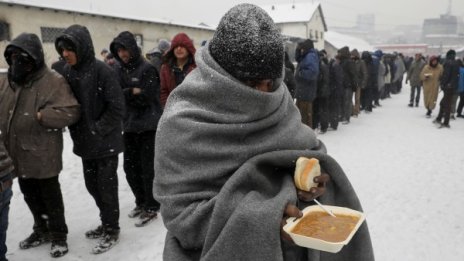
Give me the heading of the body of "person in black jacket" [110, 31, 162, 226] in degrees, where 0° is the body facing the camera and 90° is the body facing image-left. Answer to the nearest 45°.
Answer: approximately 45°

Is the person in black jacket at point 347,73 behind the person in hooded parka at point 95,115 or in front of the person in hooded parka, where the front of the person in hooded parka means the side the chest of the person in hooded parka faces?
behind

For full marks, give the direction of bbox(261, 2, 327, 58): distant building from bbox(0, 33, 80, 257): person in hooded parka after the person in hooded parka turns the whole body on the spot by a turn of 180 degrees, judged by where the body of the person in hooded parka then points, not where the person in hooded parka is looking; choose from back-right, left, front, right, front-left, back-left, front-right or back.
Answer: front

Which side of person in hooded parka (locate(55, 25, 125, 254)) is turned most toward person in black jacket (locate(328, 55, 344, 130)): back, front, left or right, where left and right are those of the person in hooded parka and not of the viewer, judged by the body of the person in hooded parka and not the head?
back

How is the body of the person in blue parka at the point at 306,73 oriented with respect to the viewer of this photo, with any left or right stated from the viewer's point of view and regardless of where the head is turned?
facing to the left of the viewer

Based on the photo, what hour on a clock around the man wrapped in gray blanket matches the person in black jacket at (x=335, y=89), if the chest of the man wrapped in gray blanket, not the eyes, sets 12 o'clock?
The person in black jacket is roughly at 8 o'clock from the man wrapped in gray blanket.

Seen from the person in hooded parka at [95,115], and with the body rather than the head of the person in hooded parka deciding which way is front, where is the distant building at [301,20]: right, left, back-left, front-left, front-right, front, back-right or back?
back

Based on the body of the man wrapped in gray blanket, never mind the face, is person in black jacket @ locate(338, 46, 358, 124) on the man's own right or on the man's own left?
on the man's own left

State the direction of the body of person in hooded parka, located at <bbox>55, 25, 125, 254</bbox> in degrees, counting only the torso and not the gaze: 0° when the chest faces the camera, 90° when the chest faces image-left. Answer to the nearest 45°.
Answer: approximately 45°

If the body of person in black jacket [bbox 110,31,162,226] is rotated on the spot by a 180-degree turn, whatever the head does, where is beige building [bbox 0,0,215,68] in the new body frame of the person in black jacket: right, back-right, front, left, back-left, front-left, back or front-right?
front-left

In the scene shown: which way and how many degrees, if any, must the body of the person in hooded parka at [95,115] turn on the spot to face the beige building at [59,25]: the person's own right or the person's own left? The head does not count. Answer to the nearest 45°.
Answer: approximately 135° to the person's own right

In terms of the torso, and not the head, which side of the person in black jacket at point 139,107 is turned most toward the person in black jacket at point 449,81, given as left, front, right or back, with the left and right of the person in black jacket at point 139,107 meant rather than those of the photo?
back

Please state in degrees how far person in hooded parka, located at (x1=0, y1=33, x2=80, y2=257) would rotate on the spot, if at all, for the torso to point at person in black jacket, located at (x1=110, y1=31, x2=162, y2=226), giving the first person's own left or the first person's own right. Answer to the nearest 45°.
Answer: approximately 135° to the first person's own left
